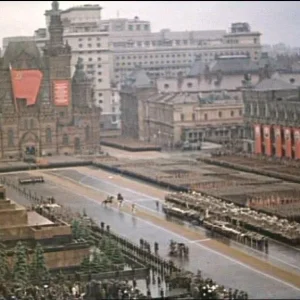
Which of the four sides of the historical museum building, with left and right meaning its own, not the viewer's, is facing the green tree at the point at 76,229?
front

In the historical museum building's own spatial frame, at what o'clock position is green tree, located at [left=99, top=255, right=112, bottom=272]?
The green tree is roughly at 12 o'clock from the historical museum building.

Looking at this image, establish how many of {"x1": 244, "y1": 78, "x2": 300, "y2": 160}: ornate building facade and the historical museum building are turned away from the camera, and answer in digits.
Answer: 0

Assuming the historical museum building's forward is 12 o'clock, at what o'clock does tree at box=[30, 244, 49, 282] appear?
The tree is roughly at 12 o'clock from the historical museum building.

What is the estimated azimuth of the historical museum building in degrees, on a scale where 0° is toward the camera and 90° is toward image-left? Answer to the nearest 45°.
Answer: approximately 0°

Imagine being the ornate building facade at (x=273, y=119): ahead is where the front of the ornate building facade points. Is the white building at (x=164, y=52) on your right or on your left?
on your right

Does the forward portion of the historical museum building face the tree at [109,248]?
yes

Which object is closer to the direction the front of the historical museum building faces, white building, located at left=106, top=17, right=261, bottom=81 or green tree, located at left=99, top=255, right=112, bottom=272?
the green tree

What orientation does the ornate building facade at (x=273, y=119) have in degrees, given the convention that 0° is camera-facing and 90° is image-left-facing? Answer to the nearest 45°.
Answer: approximately 45°

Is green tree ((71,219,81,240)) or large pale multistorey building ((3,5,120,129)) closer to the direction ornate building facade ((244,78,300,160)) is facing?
the green tree

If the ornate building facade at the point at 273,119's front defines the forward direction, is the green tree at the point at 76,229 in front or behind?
in front

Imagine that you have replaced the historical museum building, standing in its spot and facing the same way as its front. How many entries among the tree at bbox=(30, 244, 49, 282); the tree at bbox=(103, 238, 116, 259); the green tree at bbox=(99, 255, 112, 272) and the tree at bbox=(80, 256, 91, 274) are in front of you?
4

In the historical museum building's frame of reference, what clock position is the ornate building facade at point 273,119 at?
The ornate building facade is roughly at 10 o'clock from the historical museum building.

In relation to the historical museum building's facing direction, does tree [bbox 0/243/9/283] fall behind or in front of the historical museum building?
in front

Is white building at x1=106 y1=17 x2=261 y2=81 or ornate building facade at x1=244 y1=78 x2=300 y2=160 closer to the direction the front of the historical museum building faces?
the ornate building facade
